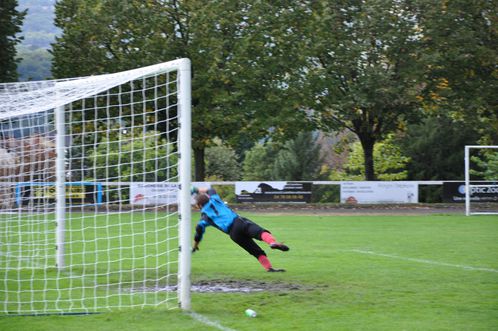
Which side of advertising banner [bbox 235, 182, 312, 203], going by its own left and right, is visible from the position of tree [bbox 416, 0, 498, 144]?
left

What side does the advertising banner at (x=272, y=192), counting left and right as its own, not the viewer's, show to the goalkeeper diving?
front

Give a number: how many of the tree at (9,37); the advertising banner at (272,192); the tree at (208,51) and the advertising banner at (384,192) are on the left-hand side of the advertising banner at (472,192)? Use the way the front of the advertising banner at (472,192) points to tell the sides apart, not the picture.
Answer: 0

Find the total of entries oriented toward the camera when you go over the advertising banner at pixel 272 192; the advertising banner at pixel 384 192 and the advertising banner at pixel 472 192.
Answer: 3

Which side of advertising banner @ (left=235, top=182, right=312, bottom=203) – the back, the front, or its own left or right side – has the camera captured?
front

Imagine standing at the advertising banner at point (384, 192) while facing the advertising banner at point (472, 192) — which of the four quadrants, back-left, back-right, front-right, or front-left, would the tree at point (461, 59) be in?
front-left

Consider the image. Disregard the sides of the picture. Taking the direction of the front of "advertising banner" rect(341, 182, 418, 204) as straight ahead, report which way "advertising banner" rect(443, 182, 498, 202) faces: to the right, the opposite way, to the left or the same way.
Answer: the same way

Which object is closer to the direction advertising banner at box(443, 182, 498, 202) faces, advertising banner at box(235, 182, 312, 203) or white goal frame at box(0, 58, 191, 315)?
the white goal frame

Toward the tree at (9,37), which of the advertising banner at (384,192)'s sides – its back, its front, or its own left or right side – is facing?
right

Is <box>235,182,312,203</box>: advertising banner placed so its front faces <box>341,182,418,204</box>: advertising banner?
no

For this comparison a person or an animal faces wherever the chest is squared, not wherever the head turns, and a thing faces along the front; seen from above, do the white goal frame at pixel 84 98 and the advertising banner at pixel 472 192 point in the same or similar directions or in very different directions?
very different directions

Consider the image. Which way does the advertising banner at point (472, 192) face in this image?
toward the camera

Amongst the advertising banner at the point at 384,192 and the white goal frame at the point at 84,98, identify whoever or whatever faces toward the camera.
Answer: the advertising banner
